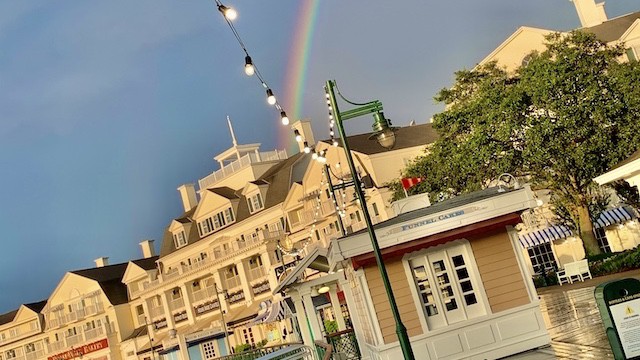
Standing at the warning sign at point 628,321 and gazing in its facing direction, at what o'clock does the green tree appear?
The green tree is roughly at 6 o'clock from the warning sign.

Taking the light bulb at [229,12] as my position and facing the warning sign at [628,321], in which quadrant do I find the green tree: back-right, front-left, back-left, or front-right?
front-left

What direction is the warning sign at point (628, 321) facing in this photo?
toward the camera
